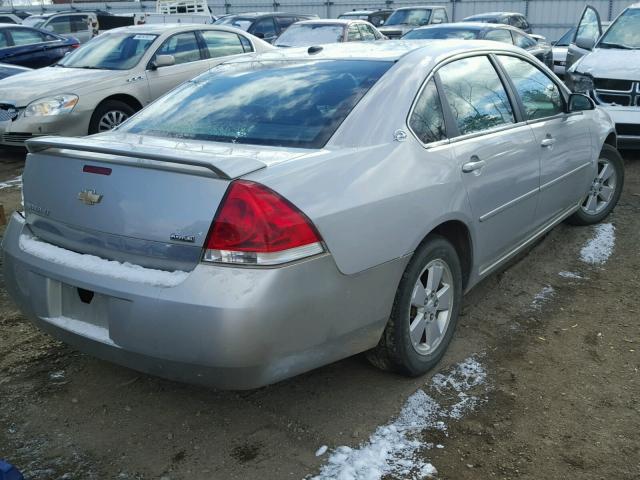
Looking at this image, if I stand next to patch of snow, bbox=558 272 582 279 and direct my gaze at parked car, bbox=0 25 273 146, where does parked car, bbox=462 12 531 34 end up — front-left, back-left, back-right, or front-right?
front-right

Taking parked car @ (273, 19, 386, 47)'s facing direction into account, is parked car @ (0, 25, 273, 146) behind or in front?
in front

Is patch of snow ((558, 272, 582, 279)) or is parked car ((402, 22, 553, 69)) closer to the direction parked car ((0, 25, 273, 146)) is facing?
the patch of snow

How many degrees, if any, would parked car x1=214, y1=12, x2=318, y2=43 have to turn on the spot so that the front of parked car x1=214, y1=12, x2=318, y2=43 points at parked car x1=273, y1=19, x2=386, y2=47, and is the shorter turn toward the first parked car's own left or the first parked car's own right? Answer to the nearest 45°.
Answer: approximately 45° to the first parked car's own left

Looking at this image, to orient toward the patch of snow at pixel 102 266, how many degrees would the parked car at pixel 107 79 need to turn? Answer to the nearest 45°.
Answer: approximately 45° to its left

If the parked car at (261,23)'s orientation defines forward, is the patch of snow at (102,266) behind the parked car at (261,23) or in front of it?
in front

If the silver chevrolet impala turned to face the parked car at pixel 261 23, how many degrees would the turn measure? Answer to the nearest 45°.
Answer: approximately 45° to its left

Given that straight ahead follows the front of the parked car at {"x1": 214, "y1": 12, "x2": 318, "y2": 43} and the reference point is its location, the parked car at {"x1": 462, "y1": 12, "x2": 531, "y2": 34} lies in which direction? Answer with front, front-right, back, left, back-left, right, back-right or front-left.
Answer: back-left

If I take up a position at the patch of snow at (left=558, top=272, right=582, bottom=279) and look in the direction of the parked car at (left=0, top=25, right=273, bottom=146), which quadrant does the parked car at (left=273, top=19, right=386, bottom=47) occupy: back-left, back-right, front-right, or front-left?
front-right

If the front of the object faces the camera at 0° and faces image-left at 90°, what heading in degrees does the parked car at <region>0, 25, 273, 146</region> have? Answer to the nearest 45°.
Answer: approximately 45°

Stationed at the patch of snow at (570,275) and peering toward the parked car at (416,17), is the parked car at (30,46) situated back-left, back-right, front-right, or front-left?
front-left

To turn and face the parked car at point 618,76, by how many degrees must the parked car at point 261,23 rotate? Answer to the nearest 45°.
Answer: approximately 45° to its left

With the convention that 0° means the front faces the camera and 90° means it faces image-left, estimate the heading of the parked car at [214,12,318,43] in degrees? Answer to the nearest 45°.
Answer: approximately 45°

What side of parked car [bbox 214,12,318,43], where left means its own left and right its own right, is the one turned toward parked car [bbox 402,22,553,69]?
left

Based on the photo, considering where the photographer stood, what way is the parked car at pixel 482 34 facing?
facing the viewer and to the left of the viewer
